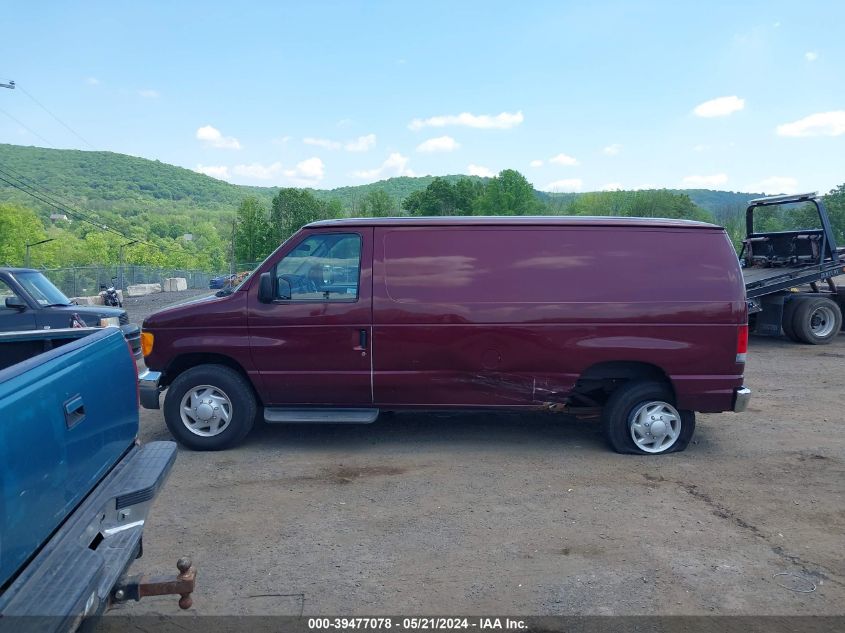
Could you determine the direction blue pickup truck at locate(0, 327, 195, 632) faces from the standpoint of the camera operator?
facing away from the viewer and to the left of the viewer

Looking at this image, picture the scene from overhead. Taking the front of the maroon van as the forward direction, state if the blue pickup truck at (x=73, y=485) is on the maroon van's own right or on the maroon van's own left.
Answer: on the maroon van's own left

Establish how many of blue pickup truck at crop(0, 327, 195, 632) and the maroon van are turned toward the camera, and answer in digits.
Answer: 0

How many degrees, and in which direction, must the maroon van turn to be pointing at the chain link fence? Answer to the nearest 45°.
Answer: approximately 45° to its right

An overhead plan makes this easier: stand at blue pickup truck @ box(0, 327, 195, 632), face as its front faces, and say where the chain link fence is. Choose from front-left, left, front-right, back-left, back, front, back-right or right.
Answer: front-right

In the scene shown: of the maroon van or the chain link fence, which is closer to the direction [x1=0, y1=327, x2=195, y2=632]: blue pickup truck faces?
the chain link fence

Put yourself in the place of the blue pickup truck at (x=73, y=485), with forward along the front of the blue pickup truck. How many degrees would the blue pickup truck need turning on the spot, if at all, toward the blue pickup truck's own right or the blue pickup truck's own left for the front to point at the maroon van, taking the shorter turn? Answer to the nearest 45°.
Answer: approximately 90° to the blue pickup truck's own right

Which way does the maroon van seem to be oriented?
to the viewer's left

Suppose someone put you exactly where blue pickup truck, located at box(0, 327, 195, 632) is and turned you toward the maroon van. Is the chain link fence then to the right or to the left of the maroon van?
left
